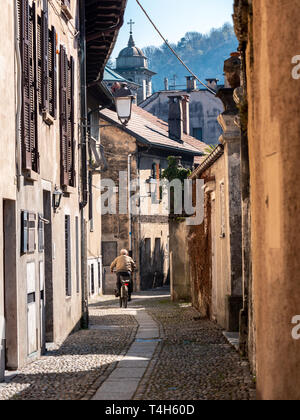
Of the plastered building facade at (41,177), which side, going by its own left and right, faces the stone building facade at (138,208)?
left

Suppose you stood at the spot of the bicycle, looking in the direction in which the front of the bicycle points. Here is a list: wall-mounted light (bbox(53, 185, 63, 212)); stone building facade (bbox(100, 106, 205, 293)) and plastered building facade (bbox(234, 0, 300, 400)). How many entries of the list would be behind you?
2

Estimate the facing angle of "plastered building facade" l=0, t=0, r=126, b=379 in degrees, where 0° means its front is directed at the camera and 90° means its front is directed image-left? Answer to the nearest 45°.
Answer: approximately 270°

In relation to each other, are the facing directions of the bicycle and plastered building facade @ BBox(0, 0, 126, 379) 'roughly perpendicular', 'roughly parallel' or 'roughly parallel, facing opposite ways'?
roughly perpendicular

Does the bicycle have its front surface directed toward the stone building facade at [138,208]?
yes

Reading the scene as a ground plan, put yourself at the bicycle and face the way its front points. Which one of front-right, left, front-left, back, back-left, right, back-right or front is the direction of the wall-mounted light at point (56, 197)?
back

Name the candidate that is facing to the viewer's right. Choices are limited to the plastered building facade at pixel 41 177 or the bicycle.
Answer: the plastered building facade

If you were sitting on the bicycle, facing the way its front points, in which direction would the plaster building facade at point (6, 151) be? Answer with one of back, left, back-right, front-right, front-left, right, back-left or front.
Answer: back

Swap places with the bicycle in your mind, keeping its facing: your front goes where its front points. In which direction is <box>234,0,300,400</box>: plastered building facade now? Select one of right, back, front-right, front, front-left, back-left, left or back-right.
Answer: back

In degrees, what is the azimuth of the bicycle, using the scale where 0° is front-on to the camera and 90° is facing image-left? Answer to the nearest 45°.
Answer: approximately 180°

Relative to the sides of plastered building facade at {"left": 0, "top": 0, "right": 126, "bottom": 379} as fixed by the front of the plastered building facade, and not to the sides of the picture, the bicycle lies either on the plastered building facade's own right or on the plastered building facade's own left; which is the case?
on the plastered building facade's own left

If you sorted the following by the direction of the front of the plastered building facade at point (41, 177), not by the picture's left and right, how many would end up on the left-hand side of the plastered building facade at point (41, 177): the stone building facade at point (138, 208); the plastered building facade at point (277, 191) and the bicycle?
2

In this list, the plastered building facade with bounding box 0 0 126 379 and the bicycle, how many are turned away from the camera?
1
